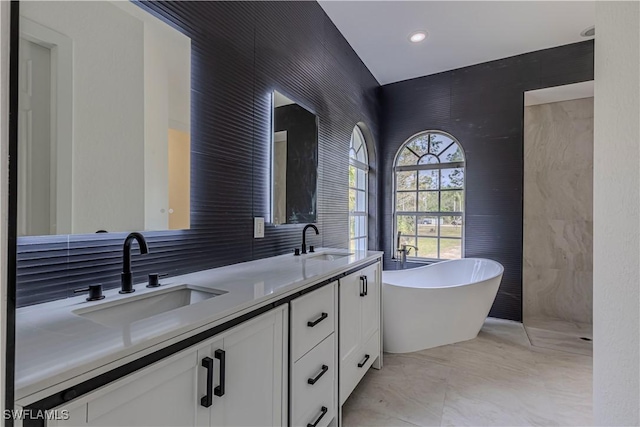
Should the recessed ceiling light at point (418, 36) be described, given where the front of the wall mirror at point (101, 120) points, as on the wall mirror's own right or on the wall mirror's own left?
on the wall mirror's own left

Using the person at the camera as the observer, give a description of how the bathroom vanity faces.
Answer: facing the viewer and to the right of the viewer

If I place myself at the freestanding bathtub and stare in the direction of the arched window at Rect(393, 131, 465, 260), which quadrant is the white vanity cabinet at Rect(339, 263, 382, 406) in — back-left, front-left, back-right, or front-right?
back-left

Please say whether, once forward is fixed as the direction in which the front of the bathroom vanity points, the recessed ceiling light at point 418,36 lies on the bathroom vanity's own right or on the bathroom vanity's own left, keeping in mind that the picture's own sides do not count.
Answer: on the bathroom vanity's own left
